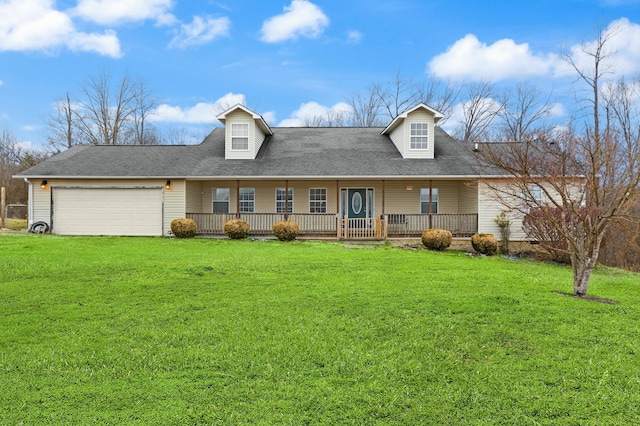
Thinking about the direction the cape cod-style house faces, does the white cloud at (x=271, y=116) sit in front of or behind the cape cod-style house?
behind

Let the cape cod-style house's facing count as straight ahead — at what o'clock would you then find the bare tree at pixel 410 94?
The bare tree is roughly at 7 o'clock from the cape cod-style house.

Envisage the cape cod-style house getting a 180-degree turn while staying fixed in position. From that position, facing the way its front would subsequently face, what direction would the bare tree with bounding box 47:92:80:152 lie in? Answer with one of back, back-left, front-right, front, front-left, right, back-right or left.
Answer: front-left

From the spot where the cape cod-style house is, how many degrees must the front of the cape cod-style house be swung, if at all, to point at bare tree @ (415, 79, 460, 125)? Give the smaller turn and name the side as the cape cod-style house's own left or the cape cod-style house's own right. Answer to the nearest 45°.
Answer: approximately 135° to the cape cod-style house's own left

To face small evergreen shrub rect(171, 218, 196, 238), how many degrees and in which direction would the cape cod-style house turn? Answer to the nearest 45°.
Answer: approximately 90° to its right

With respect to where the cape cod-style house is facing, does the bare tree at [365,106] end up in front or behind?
behind

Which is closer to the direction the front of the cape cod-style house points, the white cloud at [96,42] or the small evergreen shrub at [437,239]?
the small evergreen shrub

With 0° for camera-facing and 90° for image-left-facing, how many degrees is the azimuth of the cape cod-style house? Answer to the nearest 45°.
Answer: approximately 0°

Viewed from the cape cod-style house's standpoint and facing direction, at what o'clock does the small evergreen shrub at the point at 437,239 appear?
The small evergreen shrub is roughly at 10 o'clock from the cape cod-style house.

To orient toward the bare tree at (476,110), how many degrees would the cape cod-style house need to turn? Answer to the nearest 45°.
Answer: approximately 135° to its left

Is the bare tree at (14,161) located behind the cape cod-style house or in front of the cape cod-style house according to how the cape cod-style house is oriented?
behind
